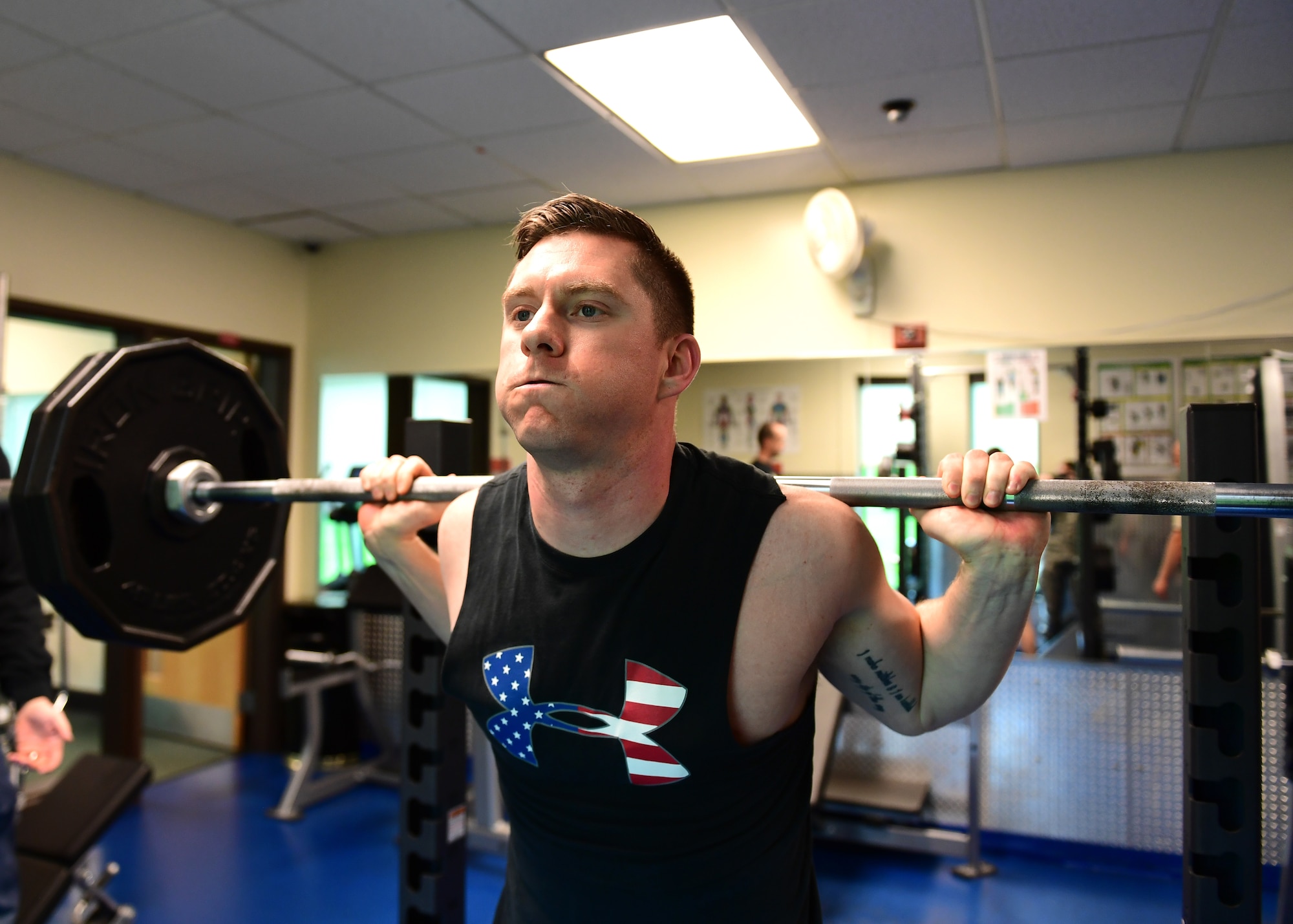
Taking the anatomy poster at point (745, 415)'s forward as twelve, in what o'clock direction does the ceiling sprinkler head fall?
The ceiling sprinkler head is roughly at 11 o'clock from the anatomy poster.

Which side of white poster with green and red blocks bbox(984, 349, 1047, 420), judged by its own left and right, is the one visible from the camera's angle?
front

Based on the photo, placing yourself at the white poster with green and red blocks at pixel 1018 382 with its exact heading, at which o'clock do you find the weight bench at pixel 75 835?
The weight bench is roughly at 2 o'clock from the white poster with green and red blocks.

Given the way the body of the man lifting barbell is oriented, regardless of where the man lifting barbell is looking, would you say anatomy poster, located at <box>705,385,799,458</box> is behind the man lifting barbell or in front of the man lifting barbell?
behind

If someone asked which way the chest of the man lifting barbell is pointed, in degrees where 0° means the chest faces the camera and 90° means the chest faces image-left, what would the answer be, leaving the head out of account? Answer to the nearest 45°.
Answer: approximately 45°

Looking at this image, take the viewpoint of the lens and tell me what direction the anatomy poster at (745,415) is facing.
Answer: facing the viewer

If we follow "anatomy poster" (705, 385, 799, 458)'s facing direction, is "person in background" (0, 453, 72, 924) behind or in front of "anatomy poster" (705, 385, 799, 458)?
in front

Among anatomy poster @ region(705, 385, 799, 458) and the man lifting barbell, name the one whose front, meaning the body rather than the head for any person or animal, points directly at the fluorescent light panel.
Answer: the anatomy poster

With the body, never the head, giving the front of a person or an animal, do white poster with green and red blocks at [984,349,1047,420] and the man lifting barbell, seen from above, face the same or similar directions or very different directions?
same or similar directions

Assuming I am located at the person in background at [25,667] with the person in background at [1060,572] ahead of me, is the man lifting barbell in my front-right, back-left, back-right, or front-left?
front-right

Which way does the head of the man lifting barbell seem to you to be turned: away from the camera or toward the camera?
toward the camera

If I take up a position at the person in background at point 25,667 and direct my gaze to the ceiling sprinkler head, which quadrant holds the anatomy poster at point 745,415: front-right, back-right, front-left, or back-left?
front-left
